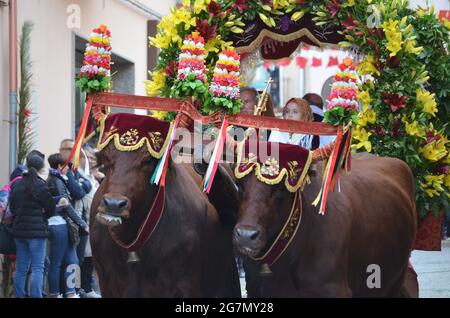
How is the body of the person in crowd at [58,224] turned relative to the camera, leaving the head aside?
to the viewer's right

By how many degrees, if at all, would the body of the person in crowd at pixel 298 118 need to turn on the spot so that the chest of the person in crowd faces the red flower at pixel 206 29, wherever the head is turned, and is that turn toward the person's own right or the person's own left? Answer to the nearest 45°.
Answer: approximately 45° to the person's own right

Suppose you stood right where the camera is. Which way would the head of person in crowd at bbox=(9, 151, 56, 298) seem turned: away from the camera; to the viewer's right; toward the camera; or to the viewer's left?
away from the camera

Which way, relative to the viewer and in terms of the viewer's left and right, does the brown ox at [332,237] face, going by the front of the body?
facing the viewer and to the left of the viewer

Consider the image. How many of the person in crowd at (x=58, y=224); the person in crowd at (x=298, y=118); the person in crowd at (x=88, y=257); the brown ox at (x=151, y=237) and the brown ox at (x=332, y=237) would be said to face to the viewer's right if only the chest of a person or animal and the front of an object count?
2

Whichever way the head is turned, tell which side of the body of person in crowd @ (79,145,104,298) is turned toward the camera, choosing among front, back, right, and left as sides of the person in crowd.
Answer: right

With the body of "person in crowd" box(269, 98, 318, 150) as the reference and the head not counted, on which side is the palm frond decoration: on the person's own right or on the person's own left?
on the person's own right

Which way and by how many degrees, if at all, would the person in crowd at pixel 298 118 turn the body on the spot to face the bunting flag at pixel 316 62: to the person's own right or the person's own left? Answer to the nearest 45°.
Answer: approximately 135° to the person's own right

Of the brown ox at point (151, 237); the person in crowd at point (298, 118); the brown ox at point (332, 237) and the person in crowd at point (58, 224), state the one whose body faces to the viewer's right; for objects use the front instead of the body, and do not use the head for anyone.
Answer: the person in crowd at point (58, 224)
